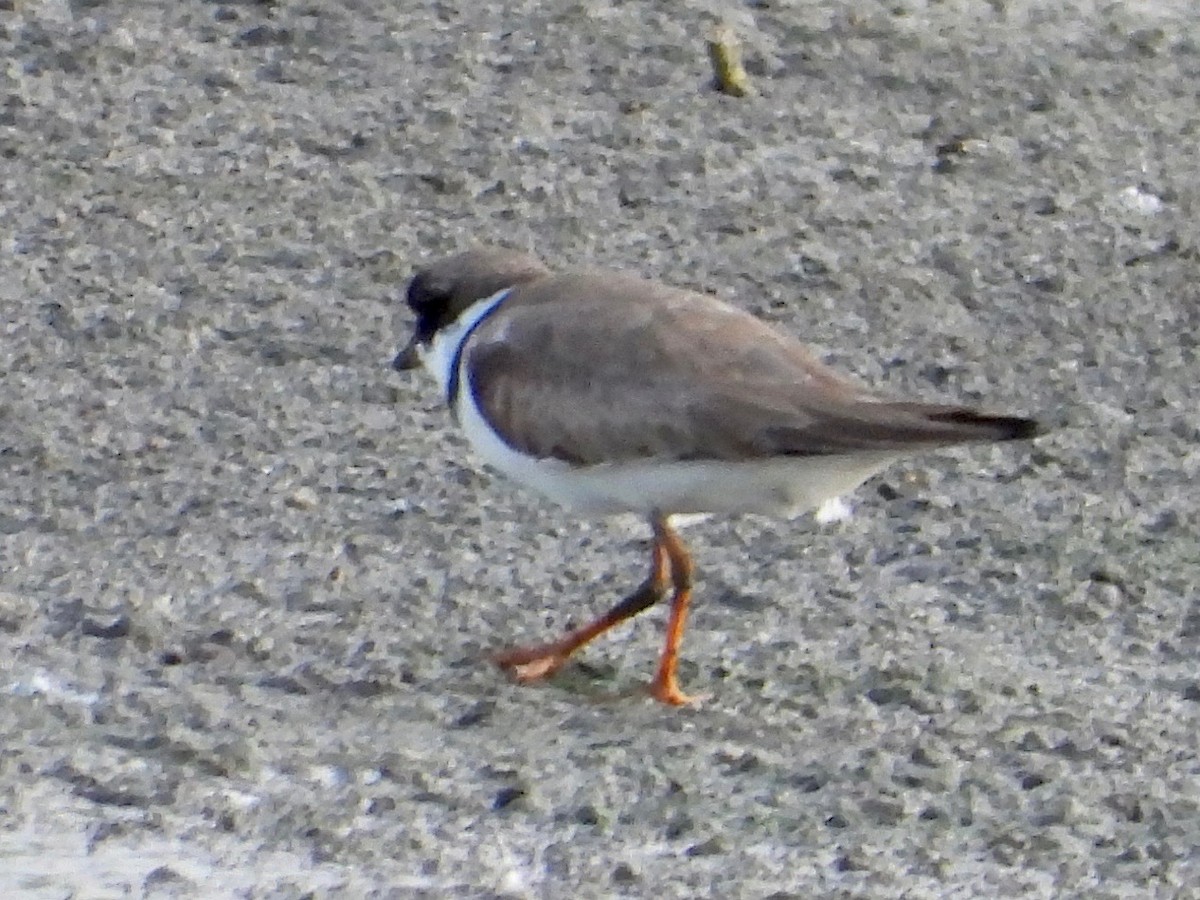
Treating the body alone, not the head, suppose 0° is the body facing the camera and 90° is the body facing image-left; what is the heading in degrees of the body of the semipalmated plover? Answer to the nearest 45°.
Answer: approximately 90°
